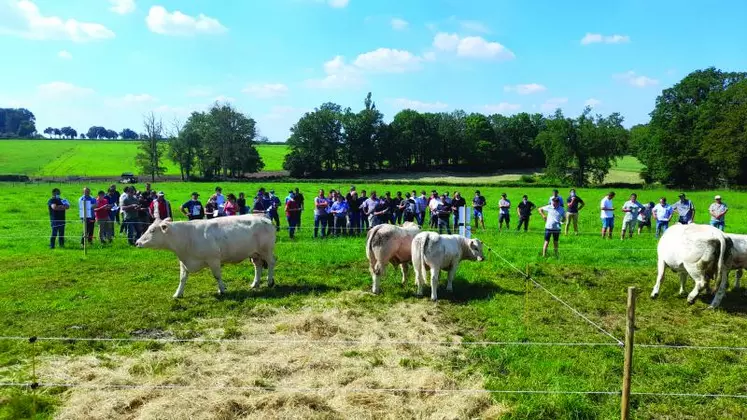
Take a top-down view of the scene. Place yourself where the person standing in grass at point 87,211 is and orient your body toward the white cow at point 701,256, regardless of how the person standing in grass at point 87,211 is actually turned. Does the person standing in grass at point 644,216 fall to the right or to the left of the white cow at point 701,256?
left

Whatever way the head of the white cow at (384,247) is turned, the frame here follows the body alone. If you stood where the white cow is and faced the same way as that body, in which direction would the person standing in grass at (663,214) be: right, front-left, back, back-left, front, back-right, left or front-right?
front

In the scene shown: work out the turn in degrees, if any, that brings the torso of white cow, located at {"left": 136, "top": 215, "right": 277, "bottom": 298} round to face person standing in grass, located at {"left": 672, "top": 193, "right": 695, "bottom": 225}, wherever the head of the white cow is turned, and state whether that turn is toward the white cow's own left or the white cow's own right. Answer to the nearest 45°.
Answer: approximately 180°

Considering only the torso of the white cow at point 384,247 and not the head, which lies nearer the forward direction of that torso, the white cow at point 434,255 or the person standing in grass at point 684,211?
the person standing in grass

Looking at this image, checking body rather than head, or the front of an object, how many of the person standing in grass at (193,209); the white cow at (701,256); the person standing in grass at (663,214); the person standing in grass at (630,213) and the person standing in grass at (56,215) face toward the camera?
4

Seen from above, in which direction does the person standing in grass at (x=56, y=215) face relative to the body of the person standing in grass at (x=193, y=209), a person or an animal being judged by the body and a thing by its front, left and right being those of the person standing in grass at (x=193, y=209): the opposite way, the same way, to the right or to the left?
the same way

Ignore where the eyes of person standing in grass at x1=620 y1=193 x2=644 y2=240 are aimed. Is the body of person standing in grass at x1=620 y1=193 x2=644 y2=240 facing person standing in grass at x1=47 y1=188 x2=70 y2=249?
no

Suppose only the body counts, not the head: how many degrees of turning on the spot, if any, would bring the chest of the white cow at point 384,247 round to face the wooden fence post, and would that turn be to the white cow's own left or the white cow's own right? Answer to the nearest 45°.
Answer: approximately 135° to the white cow's own right

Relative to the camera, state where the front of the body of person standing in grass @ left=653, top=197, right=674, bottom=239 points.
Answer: toward the camera

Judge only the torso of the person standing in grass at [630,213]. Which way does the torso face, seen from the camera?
toward the camera

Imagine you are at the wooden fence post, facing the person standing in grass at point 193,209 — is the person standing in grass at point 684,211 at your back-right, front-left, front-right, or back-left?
front-right

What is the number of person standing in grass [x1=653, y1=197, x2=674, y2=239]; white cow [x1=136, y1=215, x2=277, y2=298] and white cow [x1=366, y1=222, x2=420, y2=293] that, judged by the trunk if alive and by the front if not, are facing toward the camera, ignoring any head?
1

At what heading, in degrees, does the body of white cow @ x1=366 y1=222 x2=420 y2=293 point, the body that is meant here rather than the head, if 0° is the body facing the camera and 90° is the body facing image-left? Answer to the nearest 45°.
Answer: approximately 225°

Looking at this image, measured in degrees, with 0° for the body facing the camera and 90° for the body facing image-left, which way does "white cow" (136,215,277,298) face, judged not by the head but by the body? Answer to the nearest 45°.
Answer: approximately 90°

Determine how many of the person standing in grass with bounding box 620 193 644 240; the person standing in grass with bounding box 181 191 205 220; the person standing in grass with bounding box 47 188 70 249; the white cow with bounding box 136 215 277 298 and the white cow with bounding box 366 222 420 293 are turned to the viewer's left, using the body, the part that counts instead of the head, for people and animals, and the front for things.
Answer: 1

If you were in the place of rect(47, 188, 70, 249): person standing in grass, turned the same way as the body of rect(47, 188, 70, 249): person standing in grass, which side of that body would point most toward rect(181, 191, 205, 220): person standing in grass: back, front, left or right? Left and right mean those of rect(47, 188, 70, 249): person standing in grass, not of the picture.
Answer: left

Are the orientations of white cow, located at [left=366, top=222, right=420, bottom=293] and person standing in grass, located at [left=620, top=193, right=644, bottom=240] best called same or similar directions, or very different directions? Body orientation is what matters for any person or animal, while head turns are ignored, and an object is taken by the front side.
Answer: very different directions

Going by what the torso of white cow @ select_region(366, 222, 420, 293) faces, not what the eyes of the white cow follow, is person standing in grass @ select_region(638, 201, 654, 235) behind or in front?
in front

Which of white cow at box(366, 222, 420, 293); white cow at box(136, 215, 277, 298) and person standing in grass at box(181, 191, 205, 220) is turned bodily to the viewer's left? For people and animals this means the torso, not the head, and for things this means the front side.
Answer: white cow at box(136, 215, 277, 298)

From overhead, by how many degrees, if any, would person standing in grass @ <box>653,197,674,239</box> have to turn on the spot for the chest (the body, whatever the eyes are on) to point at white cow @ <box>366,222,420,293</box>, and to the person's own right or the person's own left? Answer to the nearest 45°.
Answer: approximately 45° to the person's own right

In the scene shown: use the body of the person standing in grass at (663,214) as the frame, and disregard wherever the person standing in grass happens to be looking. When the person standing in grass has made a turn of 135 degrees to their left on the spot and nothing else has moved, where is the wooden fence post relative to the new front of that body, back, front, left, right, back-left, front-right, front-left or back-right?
back-right

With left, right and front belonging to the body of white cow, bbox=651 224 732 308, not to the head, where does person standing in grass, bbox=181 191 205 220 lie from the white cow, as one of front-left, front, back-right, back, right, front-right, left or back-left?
front-left

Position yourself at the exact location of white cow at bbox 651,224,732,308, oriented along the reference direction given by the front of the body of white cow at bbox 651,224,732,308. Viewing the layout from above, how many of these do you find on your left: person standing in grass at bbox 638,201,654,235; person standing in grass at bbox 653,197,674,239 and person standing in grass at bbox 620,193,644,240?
0
